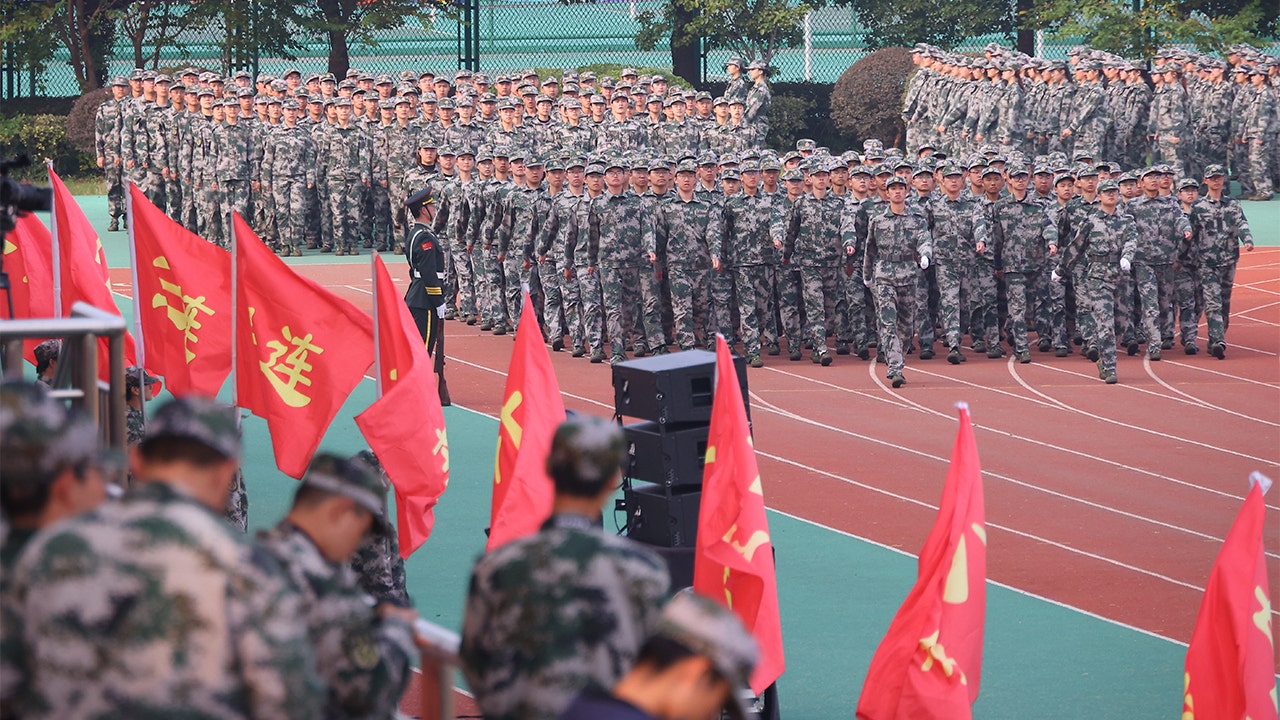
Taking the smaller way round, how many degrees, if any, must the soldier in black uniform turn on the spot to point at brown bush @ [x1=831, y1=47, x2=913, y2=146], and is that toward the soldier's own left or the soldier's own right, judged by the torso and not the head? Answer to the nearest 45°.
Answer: approximately 45° to the soldier's own left

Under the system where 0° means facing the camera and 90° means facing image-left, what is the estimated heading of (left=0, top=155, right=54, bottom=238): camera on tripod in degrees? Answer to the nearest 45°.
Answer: approximately 270°

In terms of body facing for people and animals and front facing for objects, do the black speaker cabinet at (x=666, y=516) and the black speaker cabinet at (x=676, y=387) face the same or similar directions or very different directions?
same or similar directions

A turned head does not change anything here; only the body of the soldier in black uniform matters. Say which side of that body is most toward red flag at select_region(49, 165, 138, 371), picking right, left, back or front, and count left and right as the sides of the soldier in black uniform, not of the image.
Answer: right
